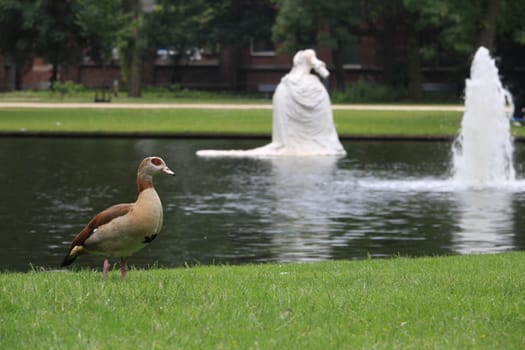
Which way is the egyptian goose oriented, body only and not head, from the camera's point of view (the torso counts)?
to the viewer's right

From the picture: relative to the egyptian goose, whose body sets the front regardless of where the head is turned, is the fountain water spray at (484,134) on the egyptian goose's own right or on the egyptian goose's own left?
on the egyptian goose's own left

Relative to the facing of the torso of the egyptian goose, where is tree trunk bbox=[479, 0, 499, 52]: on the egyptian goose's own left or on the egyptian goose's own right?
on the egyptian goose's own left

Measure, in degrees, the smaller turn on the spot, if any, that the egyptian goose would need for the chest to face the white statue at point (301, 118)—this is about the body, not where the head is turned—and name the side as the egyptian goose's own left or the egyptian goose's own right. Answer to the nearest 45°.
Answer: approximately 90° to the egyptian goose's own left
